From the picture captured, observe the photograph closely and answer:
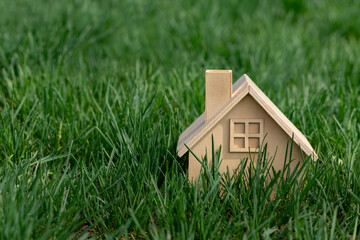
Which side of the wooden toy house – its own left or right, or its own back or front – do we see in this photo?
front
